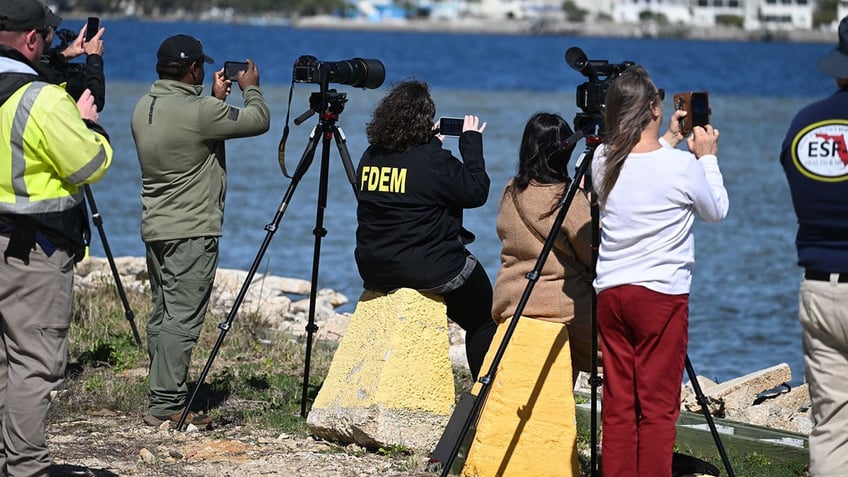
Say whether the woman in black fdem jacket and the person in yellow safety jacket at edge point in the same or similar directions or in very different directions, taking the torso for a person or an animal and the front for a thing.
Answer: same or similar directions

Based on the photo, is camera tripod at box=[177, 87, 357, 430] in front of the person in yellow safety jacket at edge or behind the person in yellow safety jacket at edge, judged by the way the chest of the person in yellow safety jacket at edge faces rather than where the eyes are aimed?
in front

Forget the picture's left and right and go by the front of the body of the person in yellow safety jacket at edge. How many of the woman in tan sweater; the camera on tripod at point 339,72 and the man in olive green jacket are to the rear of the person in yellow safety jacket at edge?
0

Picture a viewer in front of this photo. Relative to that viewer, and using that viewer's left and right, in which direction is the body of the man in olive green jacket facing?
facing away from the viewer and to the right of the viewer

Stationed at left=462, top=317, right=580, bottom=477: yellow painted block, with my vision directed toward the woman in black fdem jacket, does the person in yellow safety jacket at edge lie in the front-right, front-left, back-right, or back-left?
front-left

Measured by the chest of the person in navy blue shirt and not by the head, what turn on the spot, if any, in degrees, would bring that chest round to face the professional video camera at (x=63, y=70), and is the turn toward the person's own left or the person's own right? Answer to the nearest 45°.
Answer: approximately 90° to the person's own left

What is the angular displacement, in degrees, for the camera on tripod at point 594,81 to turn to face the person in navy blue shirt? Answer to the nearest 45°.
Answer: approximately 90° to its right

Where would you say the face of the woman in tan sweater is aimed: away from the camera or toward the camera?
away from the camera

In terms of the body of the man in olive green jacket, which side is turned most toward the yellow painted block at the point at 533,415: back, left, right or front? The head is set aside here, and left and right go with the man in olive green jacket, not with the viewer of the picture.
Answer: right

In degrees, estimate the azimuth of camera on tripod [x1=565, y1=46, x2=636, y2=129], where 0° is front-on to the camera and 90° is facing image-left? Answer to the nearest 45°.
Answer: approximately 225°

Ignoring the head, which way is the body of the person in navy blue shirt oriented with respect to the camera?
away from the camera

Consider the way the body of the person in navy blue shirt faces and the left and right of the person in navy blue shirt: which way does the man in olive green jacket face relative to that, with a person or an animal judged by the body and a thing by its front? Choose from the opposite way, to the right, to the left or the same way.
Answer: the same way
